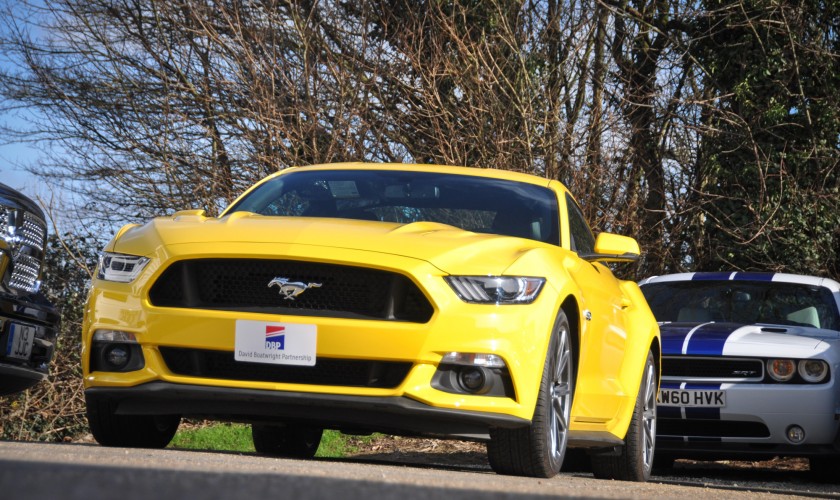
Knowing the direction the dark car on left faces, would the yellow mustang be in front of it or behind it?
in front

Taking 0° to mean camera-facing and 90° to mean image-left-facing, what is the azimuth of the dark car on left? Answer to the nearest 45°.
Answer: approximately 315°
